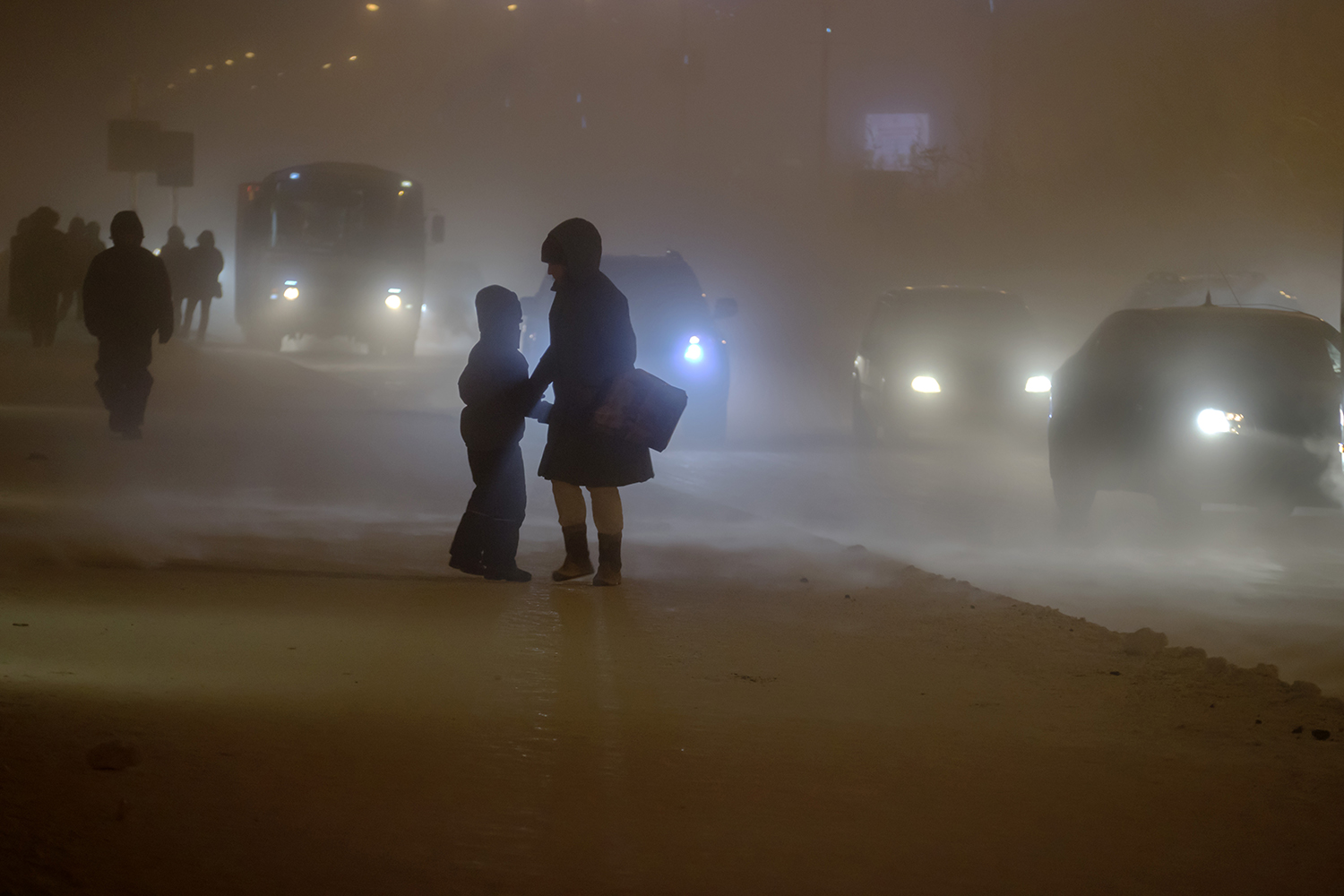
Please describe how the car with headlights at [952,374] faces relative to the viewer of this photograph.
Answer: facing the viewer and to the right of the viewer

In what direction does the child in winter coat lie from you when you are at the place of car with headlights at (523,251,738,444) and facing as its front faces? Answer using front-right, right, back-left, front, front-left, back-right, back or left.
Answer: front

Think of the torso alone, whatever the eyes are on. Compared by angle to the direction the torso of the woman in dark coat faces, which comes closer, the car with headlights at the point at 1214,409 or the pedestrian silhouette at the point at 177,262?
the pedestrian silhouette

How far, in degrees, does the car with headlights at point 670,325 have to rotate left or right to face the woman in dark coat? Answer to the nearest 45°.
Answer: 0° — it already faces them

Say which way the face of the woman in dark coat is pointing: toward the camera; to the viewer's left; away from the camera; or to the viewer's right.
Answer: to the viewer's left

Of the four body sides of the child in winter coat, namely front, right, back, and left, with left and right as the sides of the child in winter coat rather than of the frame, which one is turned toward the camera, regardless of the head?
right

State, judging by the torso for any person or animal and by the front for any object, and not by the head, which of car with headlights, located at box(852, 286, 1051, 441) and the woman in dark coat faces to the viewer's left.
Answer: the woman in dark coat

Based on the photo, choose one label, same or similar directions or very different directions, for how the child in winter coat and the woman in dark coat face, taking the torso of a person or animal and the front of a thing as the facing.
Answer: very different directions

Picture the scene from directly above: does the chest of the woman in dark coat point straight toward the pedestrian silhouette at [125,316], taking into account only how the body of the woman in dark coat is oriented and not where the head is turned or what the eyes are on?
no

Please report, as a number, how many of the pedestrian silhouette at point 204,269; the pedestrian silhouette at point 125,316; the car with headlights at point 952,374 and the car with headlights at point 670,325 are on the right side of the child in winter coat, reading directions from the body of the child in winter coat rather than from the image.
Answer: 0

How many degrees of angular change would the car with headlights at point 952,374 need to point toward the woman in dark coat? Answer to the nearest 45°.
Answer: approximately 45° to its right

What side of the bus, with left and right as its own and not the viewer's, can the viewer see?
front

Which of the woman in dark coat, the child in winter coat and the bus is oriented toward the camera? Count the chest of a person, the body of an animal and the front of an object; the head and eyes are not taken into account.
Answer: the bus

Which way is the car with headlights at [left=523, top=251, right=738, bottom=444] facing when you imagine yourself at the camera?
facing the viewer

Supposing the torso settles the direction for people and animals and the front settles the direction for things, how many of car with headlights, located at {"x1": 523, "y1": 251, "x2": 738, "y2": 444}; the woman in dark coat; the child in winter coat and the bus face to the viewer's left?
1

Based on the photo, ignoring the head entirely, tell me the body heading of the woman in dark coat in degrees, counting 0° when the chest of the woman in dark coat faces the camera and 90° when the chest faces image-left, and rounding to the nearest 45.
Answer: approximately 90°
